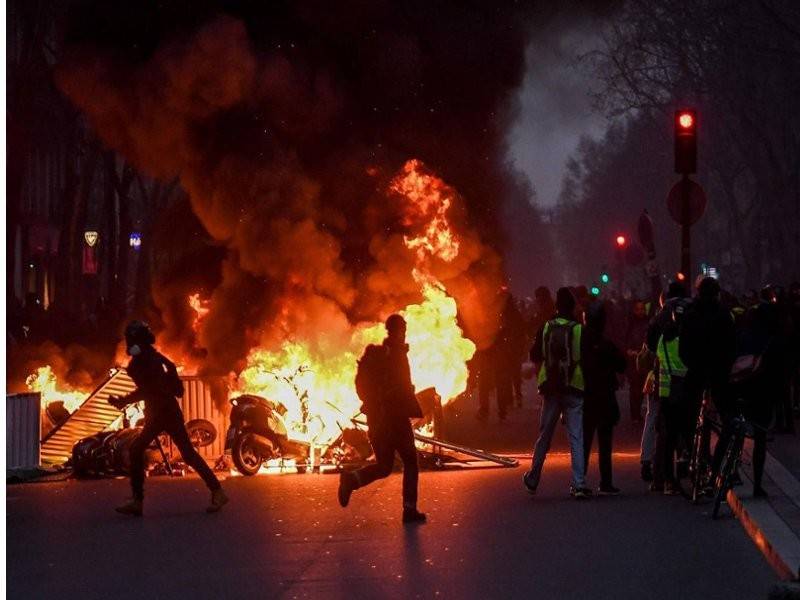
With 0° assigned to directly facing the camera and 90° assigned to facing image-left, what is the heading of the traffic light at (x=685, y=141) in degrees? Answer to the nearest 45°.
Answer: approximately 0°

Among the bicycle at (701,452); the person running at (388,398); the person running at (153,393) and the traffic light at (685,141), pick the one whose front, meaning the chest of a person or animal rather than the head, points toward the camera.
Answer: the traffic light

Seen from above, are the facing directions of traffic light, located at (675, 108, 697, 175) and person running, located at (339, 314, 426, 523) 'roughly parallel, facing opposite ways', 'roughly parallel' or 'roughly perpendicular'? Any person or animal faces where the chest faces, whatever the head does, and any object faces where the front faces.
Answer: roughly perpendicular

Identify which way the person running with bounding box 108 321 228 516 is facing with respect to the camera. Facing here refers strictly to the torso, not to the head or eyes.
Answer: to the viewer's left

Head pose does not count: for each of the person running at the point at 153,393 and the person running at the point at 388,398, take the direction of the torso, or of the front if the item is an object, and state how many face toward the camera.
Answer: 0

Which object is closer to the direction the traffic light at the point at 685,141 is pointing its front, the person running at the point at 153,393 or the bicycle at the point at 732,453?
the bicycle

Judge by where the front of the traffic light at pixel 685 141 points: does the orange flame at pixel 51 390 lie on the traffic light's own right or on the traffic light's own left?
on the traffic light's own right

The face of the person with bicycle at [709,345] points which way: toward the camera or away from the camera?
away from the camera

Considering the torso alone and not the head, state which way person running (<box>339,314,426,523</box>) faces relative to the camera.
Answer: to the viewer's right

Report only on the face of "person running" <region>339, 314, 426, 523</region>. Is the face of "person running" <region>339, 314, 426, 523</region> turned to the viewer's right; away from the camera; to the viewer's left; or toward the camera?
to the viewer's right

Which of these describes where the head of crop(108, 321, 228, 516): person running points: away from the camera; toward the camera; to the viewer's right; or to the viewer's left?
to the viewer's left
